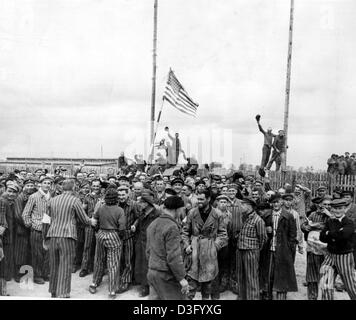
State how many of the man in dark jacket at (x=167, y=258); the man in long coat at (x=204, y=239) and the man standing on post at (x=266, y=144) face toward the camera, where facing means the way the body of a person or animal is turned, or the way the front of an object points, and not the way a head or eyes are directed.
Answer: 2

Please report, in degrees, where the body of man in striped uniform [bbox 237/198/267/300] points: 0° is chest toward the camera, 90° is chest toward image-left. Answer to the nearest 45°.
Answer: approximately 45°

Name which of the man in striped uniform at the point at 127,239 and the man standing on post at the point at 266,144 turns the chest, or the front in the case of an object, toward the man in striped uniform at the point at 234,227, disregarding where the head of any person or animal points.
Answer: the man standing on post

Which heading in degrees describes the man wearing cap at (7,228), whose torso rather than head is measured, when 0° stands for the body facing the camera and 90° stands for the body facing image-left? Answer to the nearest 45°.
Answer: approximately 315°

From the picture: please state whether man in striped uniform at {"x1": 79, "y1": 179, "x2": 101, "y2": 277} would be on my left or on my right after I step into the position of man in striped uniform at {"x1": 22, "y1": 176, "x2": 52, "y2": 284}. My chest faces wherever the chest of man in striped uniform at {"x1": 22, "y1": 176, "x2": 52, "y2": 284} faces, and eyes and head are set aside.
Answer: on my left

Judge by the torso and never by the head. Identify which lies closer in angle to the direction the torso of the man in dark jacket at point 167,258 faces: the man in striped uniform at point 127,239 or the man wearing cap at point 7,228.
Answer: the man in striped uniform
